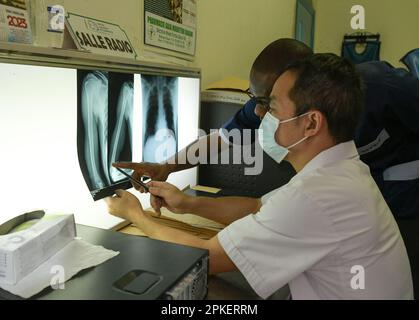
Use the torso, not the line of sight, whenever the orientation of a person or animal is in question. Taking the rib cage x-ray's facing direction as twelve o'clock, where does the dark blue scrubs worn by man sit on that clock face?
The dark blue scrubs worn by man is roughly at 11 o'clock from the rib cage x-ray.

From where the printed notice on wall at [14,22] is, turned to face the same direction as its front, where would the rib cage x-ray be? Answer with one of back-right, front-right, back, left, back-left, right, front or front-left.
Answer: left

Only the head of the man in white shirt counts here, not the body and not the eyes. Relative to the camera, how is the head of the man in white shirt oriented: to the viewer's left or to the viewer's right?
to the viewer's left

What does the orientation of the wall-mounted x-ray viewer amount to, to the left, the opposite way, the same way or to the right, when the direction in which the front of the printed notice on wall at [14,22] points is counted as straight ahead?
the same way

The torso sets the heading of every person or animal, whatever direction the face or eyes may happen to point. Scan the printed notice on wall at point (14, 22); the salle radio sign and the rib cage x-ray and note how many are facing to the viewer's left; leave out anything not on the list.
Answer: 0

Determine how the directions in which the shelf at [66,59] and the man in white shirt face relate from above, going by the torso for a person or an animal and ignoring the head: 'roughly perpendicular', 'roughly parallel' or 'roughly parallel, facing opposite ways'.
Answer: roughly parallel, facing opposite ways

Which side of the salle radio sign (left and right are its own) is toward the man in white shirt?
front

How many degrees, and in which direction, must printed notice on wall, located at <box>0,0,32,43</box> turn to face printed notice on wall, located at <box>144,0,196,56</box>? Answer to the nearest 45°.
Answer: approximately 90° to its left

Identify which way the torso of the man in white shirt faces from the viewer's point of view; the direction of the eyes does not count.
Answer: to the viewer's left

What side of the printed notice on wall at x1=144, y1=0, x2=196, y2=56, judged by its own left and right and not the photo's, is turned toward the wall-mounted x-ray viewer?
right

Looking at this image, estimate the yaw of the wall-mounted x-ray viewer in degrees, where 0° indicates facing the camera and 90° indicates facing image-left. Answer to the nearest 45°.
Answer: approximately 315°

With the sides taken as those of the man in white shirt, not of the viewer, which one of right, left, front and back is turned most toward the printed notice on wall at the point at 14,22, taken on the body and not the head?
front

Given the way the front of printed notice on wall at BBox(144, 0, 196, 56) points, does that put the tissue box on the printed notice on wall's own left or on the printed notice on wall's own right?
on the printed notice on wall's own right

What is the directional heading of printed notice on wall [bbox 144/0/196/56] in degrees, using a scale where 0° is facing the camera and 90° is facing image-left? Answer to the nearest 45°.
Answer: approximately 315°

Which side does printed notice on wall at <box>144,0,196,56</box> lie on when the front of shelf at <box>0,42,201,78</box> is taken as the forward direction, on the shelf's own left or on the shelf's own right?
on the shelf's own left
